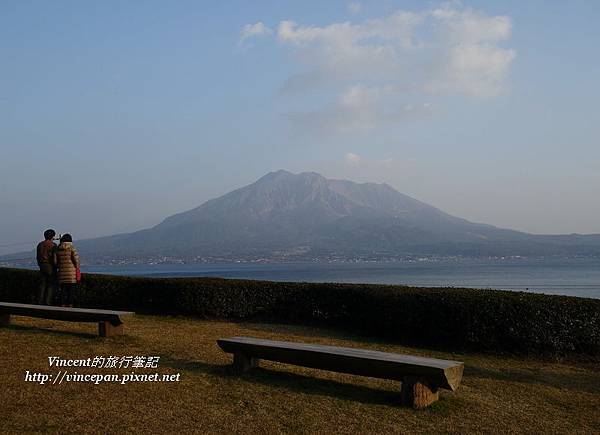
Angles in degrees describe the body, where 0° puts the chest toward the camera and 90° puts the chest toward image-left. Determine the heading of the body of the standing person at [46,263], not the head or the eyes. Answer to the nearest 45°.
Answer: approximately 225°

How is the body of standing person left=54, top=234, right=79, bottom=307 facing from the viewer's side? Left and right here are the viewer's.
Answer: facing away from the viewer

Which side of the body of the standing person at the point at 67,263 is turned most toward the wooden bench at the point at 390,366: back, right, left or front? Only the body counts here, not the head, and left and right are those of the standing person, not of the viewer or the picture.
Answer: back

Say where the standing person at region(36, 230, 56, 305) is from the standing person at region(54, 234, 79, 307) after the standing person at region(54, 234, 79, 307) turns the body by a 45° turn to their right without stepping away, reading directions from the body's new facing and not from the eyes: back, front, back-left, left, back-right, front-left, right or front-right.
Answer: left
